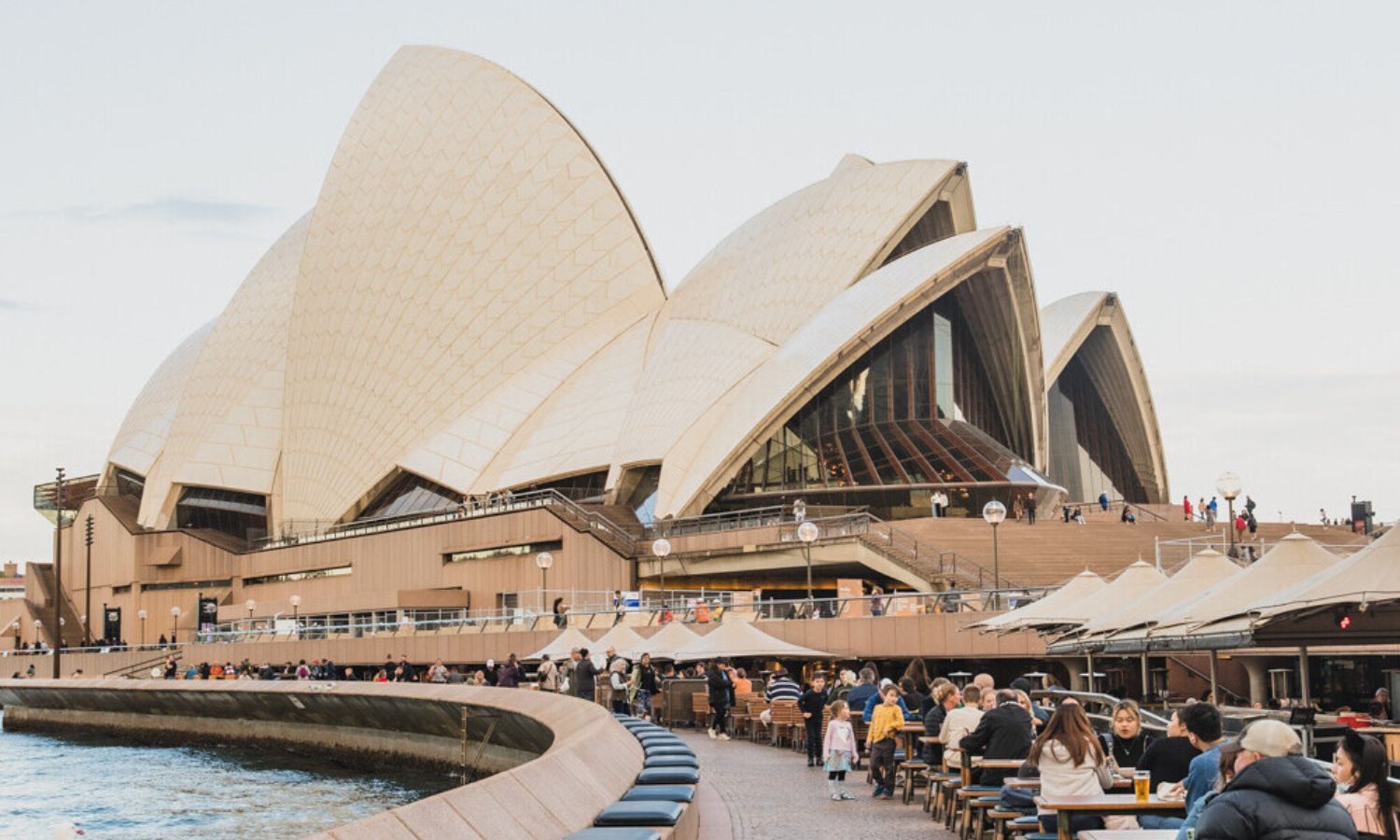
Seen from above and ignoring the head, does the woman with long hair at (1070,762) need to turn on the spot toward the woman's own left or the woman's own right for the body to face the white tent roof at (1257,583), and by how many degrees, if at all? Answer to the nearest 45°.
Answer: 0° — they already face it

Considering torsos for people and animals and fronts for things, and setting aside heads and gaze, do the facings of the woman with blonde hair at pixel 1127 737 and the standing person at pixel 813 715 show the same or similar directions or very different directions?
same or similar directions

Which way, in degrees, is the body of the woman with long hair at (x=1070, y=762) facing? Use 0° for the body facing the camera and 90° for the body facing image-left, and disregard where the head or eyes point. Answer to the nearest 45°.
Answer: approximately 180°

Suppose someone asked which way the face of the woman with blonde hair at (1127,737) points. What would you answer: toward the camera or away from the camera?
toward the camera

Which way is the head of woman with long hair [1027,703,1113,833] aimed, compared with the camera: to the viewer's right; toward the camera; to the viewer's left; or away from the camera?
away from the camera

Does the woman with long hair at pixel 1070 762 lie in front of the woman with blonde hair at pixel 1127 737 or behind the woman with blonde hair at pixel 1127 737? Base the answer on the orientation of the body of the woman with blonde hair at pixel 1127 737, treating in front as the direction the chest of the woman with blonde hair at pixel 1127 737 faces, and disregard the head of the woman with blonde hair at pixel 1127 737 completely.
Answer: in front

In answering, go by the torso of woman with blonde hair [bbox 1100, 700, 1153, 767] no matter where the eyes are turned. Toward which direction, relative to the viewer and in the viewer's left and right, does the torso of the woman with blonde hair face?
facing the viewer

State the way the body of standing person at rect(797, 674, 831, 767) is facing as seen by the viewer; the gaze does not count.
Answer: toward the camera

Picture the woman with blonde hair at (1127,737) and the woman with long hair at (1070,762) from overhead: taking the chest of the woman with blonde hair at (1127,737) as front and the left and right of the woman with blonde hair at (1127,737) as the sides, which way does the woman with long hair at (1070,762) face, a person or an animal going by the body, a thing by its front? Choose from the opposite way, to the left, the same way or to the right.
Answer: the opposite way
